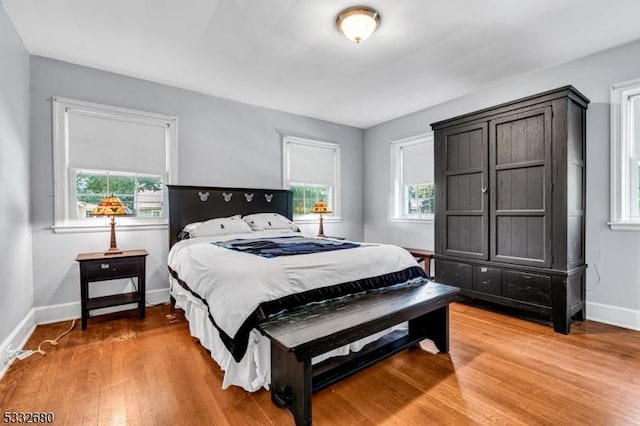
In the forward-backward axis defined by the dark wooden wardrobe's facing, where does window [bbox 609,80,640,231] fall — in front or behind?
behind

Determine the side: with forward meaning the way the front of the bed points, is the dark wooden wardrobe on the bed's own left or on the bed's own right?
on the bed's own left

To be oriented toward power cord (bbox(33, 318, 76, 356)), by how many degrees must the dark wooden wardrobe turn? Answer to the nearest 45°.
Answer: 0° — it already faces it

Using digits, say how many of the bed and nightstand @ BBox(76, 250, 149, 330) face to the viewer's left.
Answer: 0

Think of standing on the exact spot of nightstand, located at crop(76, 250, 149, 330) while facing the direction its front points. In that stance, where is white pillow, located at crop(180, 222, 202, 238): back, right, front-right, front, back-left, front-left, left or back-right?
front-left

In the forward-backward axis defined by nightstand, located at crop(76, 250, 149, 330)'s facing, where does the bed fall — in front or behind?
in front
